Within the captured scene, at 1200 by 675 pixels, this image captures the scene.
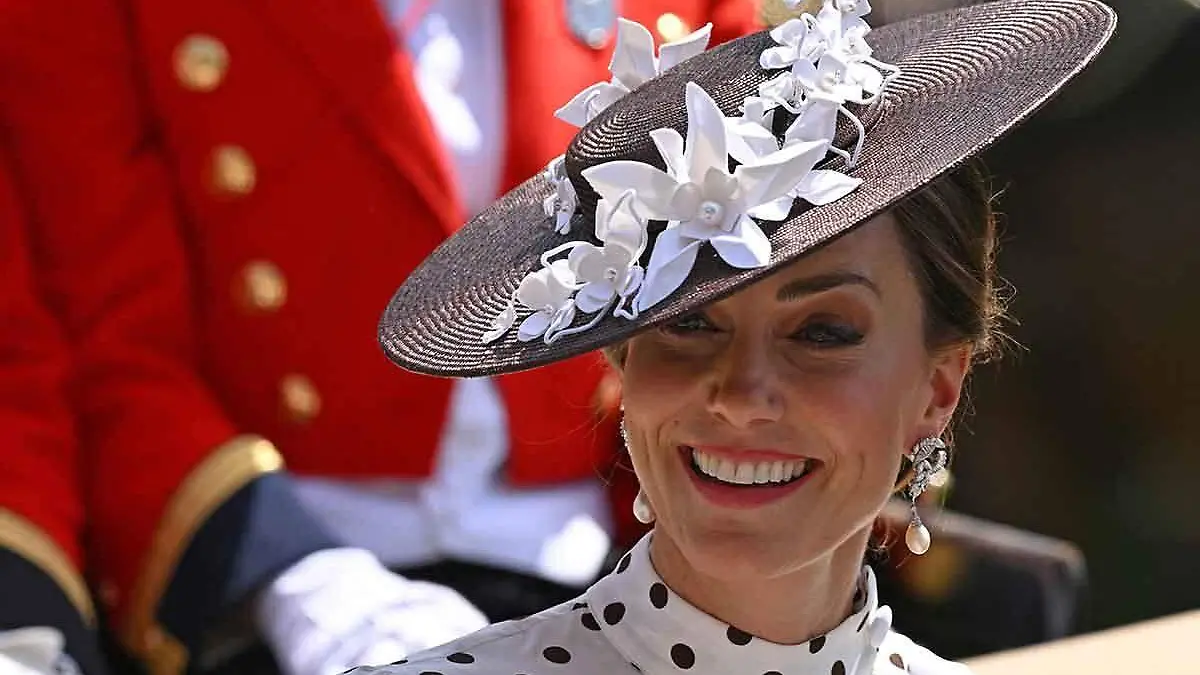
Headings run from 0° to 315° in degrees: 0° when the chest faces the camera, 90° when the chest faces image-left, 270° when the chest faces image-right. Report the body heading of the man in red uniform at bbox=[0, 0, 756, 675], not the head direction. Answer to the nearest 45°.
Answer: approximately 315°

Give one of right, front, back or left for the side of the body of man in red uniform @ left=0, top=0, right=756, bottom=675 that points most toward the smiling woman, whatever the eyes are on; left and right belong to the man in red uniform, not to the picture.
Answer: front

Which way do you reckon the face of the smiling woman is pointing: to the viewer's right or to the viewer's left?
to the viewer's left
